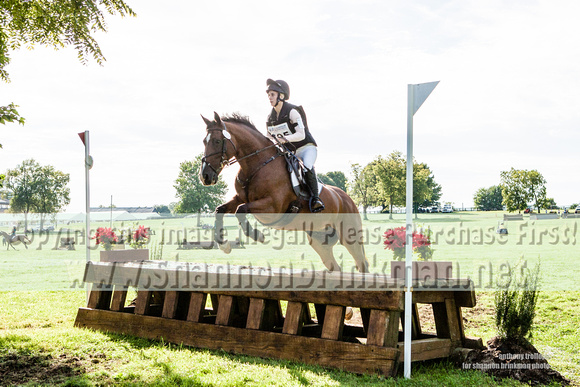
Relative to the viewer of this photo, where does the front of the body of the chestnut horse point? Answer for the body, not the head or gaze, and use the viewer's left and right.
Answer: facing the viewer and to the left of the viewer

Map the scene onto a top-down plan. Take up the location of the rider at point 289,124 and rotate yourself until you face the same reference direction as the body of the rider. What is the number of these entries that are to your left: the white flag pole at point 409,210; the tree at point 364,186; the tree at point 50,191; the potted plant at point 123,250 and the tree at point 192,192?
1

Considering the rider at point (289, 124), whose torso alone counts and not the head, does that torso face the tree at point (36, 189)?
no

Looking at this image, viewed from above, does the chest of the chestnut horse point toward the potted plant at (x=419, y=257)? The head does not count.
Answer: no

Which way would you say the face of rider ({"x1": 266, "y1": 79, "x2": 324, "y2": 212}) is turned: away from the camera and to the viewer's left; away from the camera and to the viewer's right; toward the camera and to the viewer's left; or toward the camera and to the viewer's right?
toward the camera and to the viewer's left

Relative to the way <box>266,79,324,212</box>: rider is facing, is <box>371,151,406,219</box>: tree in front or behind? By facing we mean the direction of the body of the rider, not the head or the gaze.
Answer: behind

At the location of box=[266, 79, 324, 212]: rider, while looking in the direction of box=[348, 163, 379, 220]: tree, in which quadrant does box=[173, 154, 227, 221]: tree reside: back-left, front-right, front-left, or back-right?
front-left

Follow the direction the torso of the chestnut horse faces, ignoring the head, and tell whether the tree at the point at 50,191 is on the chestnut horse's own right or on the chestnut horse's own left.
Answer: on the chestnut horse's own right

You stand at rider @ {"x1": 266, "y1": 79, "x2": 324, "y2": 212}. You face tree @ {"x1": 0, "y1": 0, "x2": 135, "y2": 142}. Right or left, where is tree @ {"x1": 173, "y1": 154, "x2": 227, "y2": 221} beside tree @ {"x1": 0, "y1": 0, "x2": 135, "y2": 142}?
right
